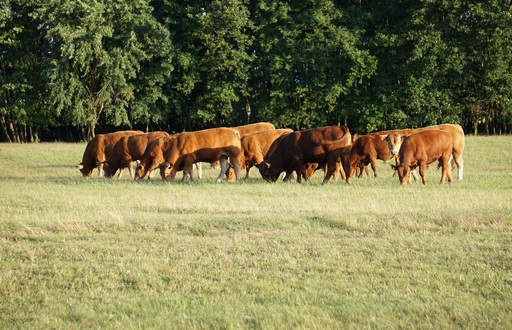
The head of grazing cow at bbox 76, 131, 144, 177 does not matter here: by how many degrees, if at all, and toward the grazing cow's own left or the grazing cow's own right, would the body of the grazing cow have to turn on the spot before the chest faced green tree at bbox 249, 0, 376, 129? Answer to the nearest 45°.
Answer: approximately 135° to the grazing cow's own right

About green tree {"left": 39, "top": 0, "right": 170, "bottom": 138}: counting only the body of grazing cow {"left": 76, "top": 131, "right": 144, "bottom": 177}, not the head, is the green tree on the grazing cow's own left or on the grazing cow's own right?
on the grazing cow's own right

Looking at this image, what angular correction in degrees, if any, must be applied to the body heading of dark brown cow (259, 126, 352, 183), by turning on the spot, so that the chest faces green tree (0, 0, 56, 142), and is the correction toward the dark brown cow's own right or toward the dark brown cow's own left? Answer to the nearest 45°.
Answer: approximately 45° to the dark brown cow's own right

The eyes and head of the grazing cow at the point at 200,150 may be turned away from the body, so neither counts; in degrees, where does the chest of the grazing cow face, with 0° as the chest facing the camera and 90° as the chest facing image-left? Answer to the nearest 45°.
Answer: approximately 90°

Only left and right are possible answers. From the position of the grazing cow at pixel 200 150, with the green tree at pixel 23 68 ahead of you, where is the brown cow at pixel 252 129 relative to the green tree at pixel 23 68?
right

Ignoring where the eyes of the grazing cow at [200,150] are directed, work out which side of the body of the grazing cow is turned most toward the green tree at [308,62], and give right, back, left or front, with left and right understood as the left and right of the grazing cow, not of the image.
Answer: right

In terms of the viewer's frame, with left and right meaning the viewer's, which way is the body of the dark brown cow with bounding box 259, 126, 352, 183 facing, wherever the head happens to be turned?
facing to the left of the viewer

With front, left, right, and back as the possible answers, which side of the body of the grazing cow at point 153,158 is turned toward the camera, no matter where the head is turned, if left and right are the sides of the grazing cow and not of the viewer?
left

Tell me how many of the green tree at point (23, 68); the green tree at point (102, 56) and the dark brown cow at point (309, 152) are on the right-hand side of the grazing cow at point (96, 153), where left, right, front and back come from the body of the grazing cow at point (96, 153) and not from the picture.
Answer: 2

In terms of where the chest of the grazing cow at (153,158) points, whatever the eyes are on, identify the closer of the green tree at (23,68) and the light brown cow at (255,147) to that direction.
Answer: the green tree

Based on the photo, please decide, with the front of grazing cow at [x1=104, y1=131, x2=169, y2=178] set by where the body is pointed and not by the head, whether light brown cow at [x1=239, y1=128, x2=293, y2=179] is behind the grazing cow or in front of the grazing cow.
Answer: behind

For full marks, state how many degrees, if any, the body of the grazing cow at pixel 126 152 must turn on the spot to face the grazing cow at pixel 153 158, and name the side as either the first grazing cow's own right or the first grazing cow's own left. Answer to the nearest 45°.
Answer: approximately 135° to the first grazing cow's own left

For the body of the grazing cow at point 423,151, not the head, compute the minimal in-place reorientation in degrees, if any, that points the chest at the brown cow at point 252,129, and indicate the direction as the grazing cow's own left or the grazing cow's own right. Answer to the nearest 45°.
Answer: approximately 90° to the grazing cow's own right

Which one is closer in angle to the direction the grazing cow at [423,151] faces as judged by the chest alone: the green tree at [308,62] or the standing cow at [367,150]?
the standing cow
